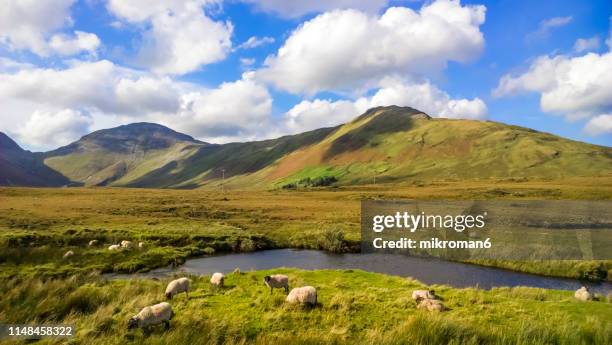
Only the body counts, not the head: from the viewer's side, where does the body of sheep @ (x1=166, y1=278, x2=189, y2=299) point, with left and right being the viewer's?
facing to the left of the viewer

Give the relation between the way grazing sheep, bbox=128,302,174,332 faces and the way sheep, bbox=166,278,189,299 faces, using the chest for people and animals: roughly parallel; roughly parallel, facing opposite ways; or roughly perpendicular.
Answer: roughly parallel

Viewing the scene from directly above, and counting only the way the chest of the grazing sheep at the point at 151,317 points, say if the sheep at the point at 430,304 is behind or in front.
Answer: behind

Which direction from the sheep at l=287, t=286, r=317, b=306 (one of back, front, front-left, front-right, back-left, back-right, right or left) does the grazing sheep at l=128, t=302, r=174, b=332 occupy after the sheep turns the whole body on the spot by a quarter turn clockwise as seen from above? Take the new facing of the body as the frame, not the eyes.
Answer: back-left

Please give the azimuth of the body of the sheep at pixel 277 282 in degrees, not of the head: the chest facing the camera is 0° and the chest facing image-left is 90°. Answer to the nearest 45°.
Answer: approximately 90°

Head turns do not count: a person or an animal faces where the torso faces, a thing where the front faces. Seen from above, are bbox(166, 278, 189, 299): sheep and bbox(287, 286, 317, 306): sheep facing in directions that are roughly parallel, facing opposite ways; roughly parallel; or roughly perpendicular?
roughly parallel

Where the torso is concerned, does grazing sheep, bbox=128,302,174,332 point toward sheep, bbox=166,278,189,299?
no

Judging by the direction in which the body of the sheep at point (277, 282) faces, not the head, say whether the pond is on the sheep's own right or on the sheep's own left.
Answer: on the sheep's own right

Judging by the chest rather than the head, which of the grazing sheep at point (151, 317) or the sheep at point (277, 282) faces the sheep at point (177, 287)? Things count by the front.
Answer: the sheep at point (277, 282)

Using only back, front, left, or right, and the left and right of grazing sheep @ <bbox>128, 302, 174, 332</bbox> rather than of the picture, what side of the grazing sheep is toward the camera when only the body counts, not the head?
left

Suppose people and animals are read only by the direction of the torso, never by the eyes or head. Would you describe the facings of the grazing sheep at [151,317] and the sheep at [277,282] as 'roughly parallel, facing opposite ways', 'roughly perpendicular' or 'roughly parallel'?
roughly parallel

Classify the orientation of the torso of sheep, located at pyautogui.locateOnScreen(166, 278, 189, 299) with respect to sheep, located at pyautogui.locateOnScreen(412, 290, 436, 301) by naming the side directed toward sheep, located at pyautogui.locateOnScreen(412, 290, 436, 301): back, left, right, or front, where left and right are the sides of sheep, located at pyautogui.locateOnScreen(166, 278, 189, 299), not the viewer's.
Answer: back

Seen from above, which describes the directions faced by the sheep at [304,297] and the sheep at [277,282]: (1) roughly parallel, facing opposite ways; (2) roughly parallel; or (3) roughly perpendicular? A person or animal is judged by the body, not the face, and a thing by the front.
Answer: roughly parallel

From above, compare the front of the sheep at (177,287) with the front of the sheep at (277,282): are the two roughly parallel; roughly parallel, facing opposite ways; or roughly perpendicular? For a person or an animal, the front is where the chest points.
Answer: roughly parallel

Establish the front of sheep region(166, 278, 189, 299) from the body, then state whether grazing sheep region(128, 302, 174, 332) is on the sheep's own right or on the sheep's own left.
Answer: on the sheep's own left
